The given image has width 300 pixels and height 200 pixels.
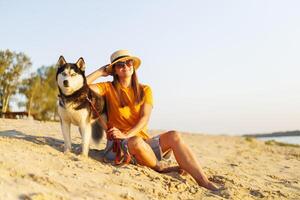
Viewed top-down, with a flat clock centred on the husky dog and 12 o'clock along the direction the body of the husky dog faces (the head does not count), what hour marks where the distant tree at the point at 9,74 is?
The distant tree is roughly at 4 o'clock from the husky dog.

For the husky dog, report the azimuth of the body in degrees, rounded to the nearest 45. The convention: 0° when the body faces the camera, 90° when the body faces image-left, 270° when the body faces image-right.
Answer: approximately 45°

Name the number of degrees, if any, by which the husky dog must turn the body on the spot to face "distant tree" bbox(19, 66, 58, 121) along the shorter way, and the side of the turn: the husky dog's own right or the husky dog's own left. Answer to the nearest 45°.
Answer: approximately 135° to the husky dog's own right
